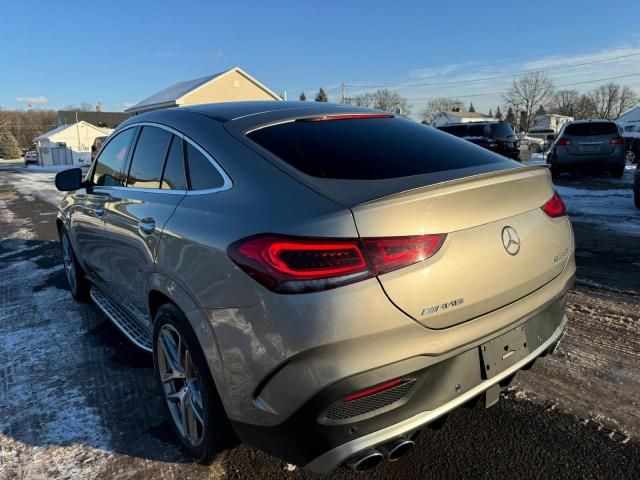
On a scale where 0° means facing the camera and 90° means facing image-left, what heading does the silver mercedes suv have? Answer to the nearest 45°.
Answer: approximately 135°

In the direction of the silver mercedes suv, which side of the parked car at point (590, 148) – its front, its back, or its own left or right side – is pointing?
back

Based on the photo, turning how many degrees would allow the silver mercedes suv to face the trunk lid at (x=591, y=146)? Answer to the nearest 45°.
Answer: approximately 90° to its right

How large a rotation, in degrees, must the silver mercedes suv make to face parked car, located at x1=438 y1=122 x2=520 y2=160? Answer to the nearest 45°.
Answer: approximately 45° to its right

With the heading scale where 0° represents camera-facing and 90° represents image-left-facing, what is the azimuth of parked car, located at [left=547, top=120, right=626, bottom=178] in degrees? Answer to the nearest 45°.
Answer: approximately 180°

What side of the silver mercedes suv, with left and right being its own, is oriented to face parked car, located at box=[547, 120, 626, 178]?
right

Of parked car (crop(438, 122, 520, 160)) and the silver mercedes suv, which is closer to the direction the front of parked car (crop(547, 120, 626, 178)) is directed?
the parked car
